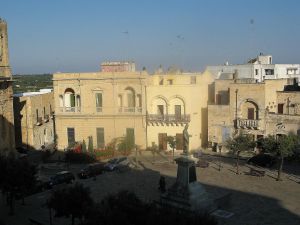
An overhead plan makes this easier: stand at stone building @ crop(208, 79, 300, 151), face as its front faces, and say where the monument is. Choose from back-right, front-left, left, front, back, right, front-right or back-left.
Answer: front

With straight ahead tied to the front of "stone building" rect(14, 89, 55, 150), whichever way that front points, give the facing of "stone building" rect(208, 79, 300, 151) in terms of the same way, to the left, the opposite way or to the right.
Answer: to the right

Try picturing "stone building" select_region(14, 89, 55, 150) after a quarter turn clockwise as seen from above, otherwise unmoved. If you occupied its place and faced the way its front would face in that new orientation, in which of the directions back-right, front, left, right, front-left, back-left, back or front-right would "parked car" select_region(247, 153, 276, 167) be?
left

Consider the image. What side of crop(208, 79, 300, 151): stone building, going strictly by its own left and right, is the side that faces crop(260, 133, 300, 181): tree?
front

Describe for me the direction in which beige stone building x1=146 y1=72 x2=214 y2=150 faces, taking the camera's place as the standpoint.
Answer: facing the viewer

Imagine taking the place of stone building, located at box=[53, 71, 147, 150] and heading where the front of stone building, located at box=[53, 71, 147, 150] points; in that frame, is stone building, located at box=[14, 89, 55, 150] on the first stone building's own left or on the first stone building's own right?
on the first stone building's own right

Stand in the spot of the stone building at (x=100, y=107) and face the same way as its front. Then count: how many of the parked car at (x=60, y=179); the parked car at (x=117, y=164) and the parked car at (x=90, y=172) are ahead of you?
3

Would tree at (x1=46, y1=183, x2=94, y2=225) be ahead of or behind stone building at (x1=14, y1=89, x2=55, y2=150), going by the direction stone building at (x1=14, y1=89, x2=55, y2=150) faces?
ahead

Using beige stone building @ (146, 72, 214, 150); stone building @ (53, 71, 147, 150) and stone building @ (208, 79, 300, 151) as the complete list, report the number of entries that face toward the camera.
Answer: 3

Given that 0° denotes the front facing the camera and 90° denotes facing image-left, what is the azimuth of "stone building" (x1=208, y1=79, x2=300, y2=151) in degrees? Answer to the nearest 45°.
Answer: approximately 0°

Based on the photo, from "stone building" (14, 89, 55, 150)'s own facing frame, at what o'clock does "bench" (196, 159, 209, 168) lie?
The bench is roughly at 12 o'clock from the stone building.

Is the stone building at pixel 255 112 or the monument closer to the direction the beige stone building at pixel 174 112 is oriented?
the monument

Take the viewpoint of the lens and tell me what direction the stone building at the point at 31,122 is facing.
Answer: facing the viewer and to the right of the viewer

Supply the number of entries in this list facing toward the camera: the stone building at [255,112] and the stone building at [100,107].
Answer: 2

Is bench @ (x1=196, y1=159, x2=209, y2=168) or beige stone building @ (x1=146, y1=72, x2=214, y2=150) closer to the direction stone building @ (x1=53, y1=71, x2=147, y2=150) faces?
the bench

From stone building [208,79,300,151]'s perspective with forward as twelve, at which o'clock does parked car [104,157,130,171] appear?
The parked car is roughly at 2 o'clock from the stone building.
